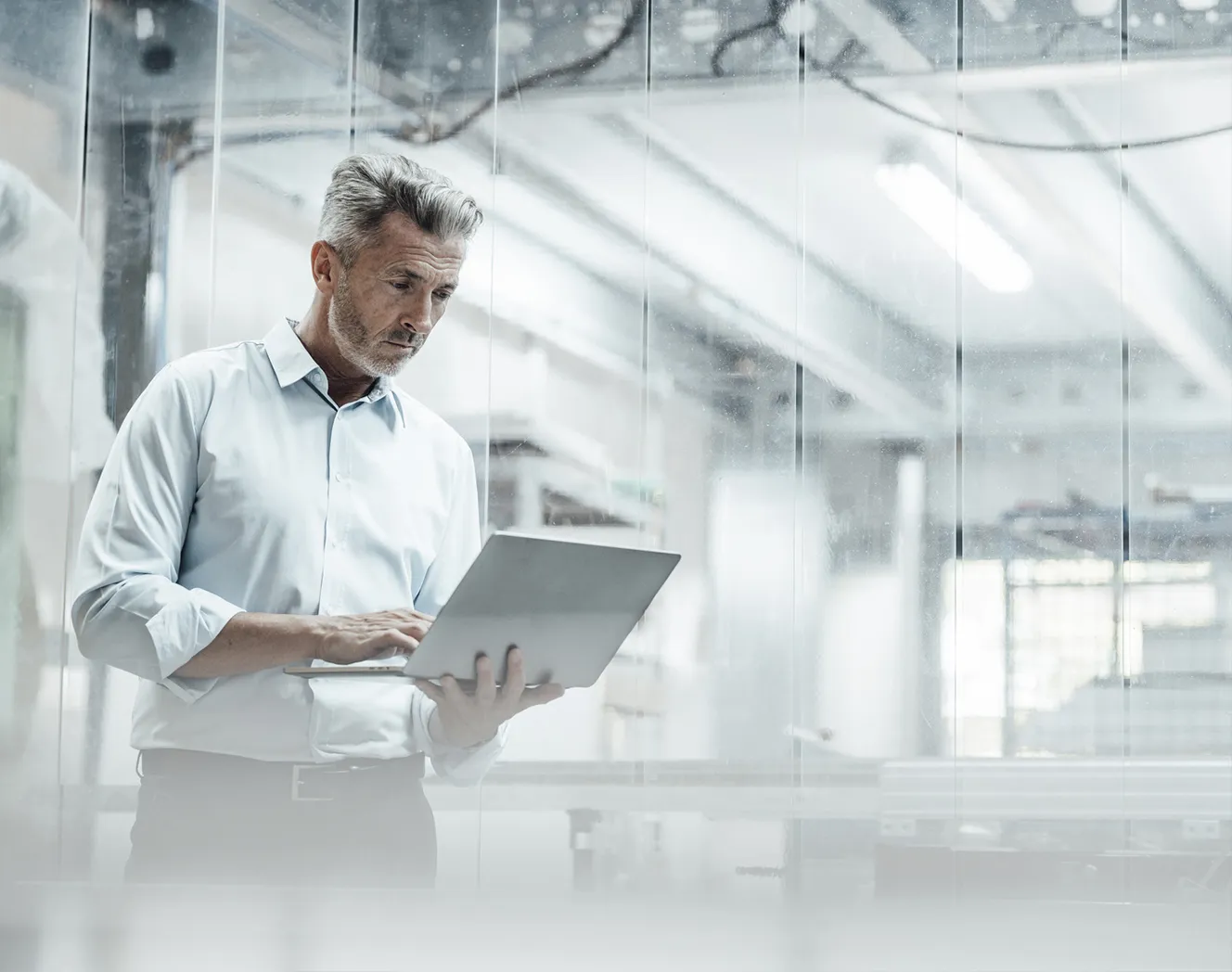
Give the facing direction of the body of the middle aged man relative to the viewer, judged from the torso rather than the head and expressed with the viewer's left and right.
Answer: facing the viewer and to the right of the viewer

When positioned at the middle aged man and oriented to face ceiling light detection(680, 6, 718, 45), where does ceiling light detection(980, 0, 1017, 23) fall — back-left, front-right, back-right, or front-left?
front-right

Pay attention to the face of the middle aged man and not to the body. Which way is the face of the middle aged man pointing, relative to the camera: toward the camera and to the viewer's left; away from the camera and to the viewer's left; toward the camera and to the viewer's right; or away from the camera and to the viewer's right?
toward the camera and to the viewer's right

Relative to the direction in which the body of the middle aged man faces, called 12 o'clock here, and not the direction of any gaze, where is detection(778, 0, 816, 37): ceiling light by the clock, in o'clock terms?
The ceiling light is roughly at 9 o'clock from the middle aged man.

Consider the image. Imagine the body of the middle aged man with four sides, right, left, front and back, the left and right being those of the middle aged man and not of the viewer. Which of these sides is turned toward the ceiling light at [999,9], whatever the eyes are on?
left

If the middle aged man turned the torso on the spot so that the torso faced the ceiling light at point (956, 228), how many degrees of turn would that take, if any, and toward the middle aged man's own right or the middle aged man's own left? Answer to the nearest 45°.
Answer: approximately 90° to the middle aged man's own left

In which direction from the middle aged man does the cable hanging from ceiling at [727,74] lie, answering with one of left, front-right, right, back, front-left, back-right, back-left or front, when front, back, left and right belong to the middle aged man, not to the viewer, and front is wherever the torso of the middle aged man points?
left

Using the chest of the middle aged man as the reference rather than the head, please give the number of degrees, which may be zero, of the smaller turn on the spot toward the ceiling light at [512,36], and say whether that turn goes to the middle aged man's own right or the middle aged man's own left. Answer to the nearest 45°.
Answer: approximately 135° to the middle aged man's own left

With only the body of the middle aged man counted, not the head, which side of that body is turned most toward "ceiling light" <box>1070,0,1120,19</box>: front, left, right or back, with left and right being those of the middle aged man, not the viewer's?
left
